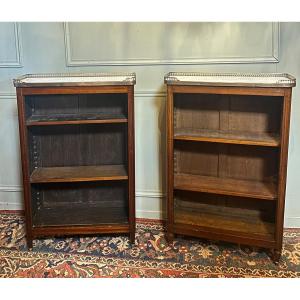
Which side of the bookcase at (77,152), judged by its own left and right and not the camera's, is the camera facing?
front

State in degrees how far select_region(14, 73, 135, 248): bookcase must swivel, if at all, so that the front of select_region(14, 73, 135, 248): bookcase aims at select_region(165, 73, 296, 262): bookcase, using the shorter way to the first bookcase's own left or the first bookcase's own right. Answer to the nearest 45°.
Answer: approximately 90° to the first bookcase's own left
